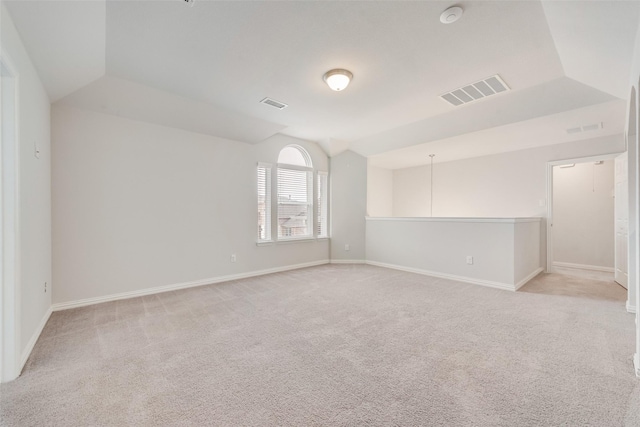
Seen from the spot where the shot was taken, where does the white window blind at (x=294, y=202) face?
facing the viewer and to the right of the viewer

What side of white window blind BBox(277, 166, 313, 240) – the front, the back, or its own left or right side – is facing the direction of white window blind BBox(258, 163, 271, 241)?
right

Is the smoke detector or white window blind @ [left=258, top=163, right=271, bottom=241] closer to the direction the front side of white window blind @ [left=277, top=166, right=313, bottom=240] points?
the smoke detector

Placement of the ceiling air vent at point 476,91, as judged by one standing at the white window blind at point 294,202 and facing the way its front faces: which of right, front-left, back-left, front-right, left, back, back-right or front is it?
front

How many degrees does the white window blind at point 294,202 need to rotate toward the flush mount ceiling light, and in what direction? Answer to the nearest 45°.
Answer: approximately 45° to its right

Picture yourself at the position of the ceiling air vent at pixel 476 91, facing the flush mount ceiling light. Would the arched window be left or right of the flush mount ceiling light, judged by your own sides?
right

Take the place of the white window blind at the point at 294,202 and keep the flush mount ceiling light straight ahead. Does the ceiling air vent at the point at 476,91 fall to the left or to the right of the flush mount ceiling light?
left

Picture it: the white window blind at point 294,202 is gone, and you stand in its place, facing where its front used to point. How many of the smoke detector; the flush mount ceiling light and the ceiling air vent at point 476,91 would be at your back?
0

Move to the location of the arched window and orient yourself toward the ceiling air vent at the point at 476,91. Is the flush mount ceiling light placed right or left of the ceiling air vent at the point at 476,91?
right

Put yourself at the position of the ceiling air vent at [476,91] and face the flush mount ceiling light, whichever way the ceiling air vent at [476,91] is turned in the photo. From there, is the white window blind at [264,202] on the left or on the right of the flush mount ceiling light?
right
